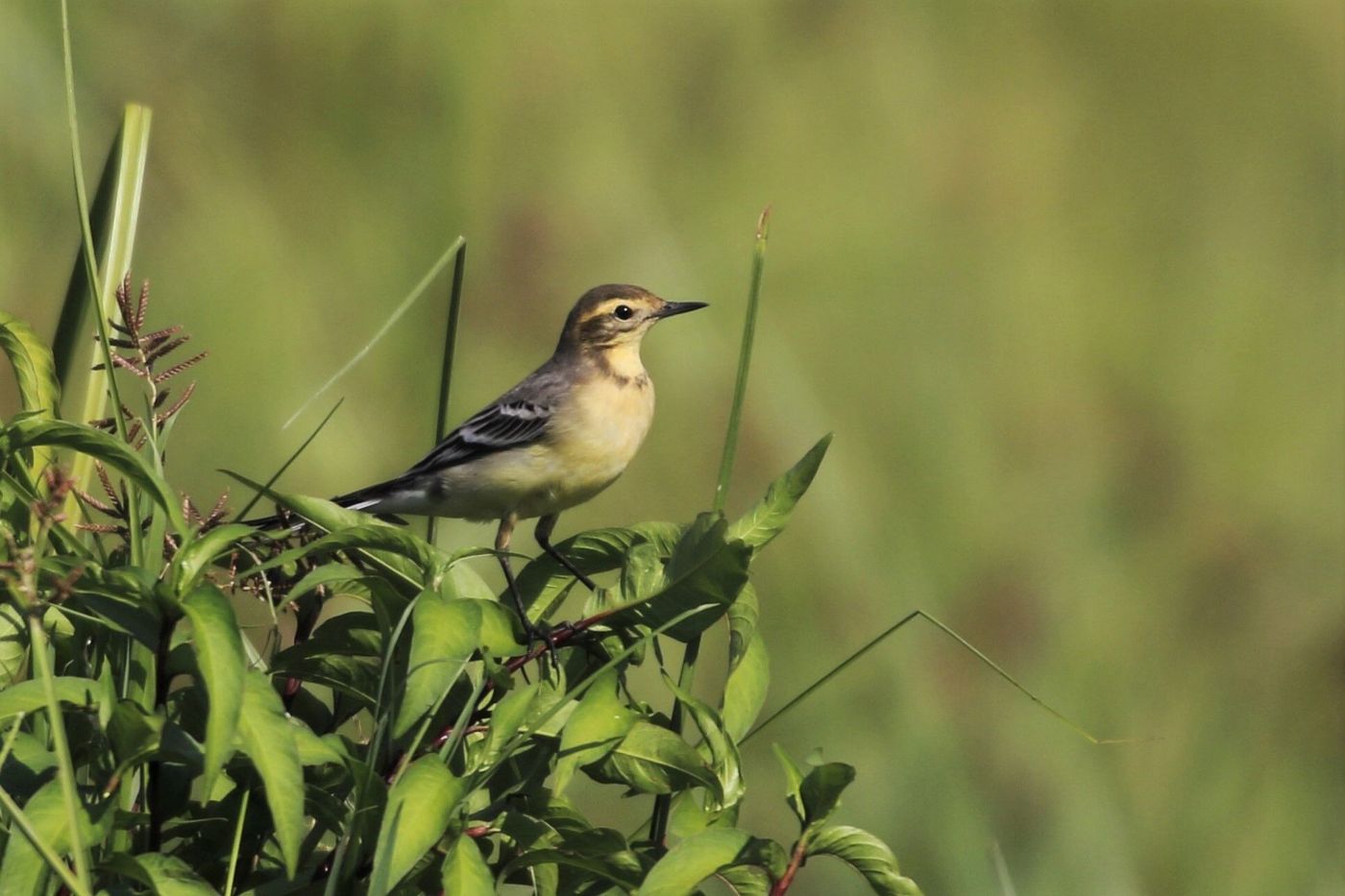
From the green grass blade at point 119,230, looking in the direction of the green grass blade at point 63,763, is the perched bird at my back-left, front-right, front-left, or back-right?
back-left

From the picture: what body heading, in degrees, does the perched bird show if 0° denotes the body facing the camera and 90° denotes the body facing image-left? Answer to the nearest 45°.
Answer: approximately 270°

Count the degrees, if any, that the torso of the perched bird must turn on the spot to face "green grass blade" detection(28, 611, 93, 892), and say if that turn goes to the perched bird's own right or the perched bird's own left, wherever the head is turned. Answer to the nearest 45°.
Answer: approximately 90° to the perched bird's own right
